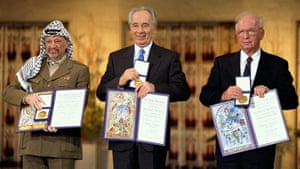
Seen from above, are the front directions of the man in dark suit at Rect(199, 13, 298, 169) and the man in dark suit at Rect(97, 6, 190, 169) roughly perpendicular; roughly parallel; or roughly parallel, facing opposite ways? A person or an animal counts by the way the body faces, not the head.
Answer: roughly parallel

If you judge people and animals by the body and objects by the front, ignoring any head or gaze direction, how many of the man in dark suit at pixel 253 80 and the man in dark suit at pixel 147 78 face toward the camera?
2

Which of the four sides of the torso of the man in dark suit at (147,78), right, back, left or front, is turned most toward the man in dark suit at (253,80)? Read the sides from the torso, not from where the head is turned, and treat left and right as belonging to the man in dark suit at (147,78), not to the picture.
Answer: left

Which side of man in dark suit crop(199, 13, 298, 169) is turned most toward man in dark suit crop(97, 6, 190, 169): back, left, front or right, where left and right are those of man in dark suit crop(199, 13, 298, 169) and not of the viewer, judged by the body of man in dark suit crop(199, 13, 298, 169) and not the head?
right

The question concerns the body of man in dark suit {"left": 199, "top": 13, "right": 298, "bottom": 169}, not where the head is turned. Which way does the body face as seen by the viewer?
toward the camera

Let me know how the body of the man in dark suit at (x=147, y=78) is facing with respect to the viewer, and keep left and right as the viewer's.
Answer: facing the viewer
